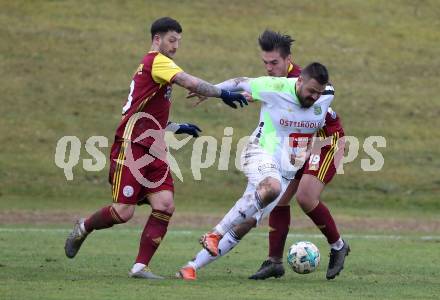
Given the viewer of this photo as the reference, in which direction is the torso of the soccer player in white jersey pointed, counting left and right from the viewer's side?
facing the viewer and to the right of the viewer

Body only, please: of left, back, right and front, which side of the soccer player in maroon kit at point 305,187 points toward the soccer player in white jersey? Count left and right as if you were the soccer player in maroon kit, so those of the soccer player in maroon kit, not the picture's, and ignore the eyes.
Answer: front

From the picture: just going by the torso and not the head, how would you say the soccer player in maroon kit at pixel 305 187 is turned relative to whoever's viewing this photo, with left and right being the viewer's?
facing the viewer and to the left of the viewer

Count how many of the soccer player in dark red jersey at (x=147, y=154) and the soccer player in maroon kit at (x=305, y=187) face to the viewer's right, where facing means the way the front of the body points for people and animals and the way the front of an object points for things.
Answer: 1

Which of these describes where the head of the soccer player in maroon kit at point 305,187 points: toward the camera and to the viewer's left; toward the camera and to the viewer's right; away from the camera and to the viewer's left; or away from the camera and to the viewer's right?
toward the camera and to the viewer's left

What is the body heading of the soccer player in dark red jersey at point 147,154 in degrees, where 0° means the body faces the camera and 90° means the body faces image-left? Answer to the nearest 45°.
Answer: approximately 270°

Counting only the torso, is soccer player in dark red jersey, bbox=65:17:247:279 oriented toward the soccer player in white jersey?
yes
